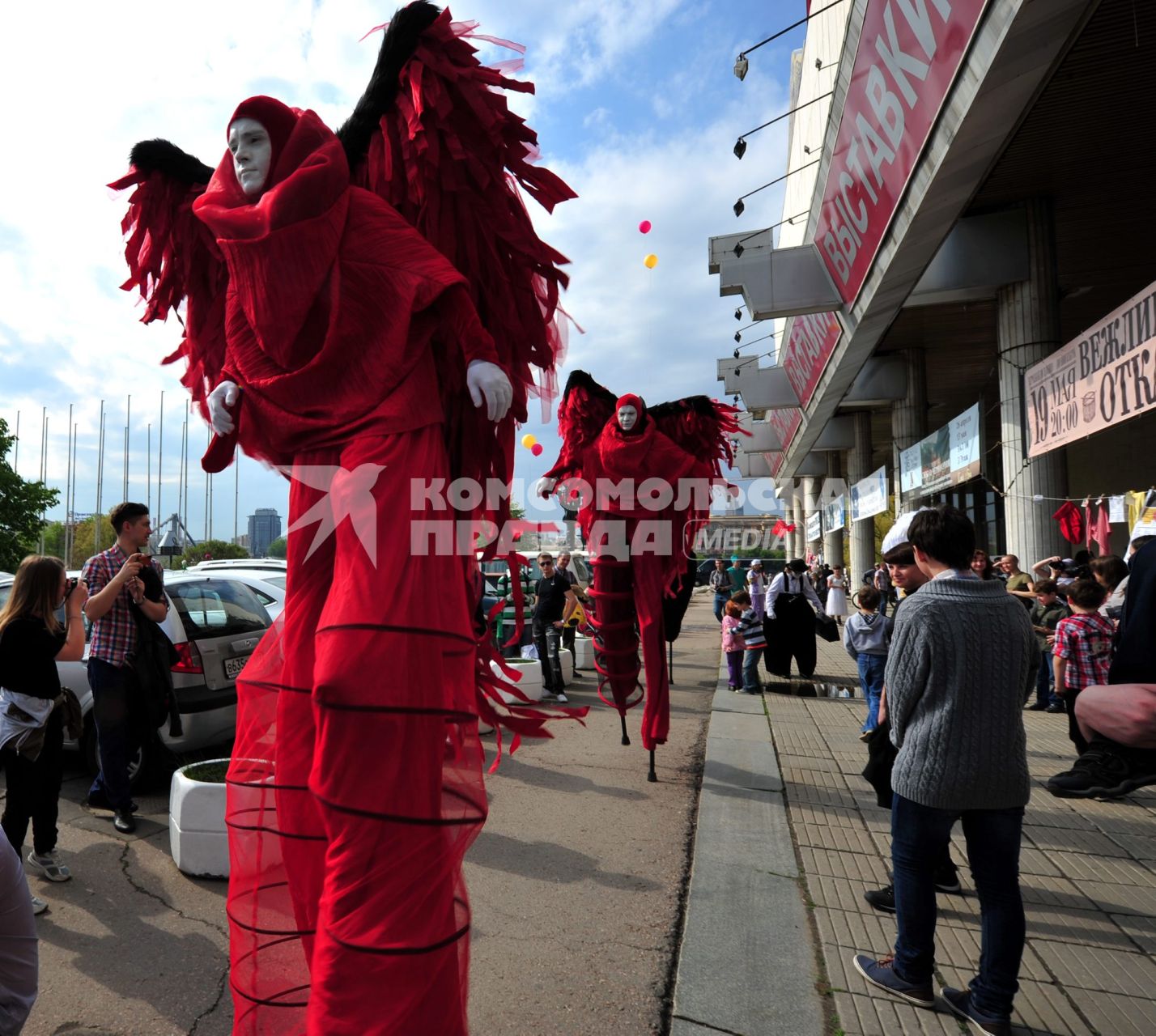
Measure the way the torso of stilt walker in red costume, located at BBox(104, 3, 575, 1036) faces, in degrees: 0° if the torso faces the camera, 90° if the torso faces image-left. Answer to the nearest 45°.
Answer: approximately 45°

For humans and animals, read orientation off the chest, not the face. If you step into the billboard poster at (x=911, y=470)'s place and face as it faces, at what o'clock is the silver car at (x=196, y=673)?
The silver car is roughly at 11 o'clock from the billboard poster.

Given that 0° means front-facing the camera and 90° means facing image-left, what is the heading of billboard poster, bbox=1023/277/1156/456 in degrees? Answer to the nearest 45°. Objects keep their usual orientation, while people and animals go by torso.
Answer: approximately 45°

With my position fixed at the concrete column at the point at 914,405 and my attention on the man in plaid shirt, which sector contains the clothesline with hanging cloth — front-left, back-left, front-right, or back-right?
front-left

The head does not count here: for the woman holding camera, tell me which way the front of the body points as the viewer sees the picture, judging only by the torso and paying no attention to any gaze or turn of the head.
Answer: to the viewer's right

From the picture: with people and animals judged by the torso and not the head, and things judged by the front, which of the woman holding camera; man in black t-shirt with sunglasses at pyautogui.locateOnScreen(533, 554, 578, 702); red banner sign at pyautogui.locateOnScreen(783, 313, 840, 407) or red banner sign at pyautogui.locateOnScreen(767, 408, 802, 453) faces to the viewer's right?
the woman holding camera

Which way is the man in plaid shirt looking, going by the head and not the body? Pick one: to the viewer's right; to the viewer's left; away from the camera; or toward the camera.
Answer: to the viewer's right

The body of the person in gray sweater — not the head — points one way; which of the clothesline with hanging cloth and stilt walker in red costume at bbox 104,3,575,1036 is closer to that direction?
the clothesline with hanging cloth

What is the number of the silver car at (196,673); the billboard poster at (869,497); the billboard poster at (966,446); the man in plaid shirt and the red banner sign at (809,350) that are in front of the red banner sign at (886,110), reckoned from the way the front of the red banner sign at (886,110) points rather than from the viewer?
2

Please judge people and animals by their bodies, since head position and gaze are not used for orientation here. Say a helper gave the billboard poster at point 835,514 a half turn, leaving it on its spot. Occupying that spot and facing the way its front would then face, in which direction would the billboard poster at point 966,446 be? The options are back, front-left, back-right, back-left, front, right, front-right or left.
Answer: back-right

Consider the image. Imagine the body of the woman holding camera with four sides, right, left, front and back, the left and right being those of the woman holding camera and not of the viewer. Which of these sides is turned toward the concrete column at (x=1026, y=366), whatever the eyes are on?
front

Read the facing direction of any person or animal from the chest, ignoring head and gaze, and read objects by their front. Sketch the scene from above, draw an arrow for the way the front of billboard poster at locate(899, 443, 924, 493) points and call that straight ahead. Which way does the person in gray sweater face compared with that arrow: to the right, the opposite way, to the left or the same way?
to the right

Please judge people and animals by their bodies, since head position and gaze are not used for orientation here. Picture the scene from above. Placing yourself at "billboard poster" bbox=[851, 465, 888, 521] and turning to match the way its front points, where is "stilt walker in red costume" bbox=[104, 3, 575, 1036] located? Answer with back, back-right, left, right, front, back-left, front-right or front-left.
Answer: front-left

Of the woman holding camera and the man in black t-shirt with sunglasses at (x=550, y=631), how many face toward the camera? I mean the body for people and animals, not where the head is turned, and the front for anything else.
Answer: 1

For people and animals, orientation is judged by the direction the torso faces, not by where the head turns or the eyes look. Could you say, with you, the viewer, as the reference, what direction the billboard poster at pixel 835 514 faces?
facing the viewer and to the left of the viewer

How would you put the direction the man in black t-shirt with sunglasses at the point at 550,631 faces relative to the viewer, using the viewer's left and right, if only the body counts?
facing the viewer

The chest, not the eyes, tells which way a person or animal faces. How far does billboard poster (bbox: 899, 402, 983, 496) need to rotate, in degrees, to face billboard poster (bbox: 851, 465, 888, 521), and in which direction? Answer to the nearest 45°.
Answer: approximately 135° to its right
